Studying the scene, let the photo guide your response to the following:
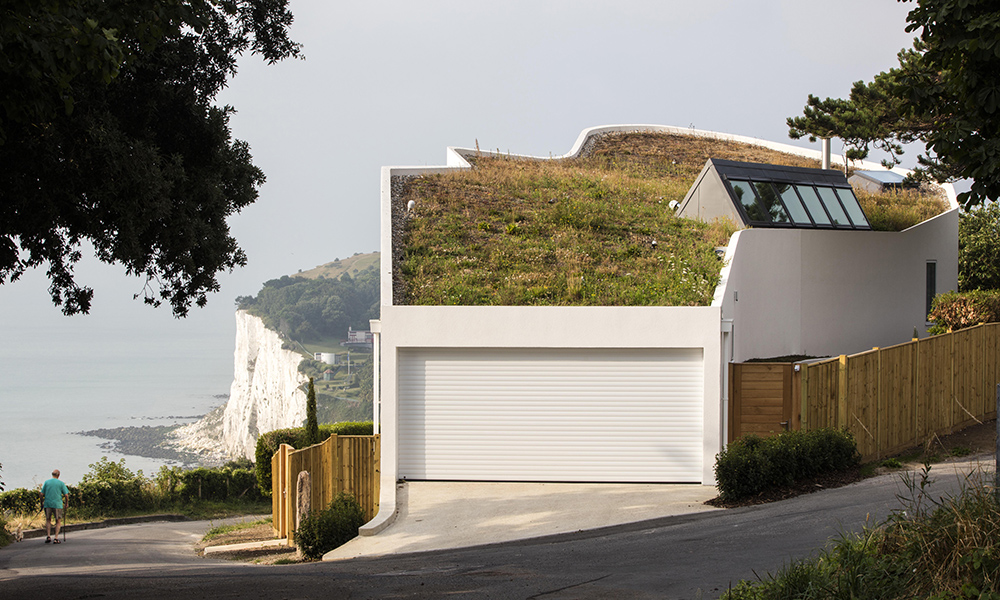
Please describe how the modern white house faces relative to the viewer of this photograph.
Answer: facing the viewer

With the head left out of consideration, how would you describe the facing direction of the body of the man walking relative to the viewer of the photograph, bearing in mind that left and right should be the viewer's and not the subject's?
facing away from the viewer

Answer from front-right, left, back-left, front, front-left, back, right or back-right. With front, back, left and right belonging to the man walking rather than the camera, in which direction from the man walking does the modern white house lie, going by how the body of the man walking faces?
back-right

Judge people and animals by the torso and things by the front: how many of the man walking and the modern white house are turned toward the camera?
1

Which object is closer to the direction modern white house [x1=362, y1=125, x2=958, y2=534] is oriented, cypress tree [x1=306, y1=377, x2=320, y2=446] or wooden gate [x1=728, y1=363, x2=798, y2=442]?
the wooden gate

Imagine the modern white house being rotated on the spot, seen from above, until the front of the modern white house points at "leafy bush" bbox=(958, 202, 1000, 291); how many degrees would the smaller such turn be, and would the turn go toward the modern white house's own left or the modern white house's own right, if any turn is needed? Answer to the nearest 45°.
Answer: approximately 135° to the modern white house's own left

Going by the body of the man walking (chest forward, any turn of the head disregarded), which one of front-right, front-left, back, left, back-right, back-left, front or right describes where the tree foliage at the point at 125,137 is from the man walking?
back

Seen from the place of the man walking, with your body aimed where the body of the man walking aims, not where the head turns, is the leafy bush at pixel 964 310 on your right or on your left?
on your right

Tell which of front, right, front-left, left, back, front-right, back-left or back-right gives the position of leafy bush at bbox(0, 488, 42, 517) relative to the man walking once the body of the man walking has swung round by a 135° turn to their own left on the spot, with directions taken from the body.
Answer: back-right

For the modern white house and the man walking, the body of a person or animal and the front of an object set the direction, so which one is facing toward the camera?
the modern white house
